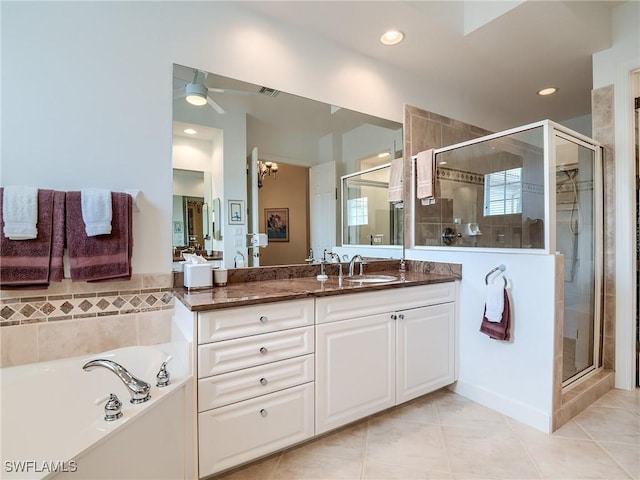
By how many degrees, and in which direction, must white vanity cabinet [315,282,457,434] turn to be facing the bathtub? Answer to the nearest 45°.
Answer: approximately 90° to its right

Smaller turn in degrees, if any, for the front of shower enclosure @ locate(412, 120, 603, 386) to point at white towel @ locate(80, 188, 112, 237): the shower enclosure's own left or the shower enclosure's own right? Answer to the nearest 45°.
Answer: approximately 90° to the shower enclosure's own right

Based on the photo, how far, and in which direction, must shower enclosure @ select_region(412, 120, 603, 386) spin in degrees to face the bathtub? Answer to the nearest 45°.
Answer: approximately 90° to its right

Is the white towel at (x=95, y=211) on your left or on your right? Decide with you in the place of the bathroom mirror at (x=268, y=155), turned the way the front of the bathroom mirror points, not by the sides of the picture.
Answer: on your right

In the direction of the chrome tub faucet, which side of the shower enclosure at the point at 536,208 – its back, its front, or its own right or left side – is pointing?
right

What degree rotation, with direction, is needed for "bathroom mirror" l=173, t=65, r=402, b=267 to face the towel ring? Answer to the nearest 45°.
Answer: approximately 45° to its left

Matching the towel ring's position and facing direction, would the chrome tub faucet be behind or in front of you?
in front

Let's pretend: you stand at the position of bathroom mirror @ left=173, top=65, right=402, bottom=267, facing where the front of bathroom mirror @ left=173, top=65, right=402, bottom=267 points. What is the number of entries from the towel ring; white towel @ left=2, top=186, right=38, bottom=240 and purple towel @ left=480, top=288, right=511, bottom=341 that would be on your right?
1
